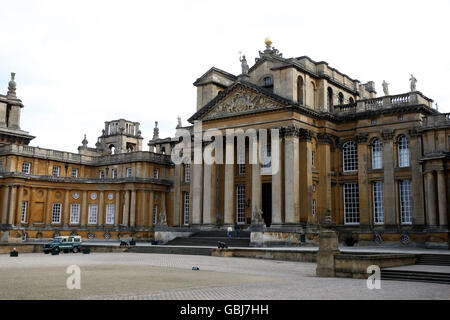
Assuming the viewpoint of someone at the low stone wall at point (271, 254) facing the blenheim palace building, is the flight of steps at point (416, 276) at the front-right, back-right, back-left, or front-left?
back-right

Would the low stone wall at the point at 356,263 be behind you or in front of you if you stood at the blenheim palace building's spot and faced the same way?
in front

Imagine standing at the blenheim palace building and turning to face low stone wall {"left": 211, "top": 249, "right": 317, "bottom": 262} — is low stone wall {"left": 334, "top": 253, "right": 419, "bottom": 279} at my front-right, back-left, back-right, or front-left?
front-left

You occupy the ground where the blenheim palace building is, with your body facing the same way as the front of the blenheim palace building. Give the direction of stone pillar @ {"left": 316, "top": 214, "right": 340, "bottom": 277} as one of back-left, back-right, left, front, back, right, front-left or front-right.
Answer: front-left

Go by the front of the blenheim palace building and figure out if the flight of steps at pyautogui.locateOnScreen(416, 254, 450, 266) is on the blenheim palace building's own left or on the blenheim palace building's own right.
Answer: on the blenheim palace building's own left

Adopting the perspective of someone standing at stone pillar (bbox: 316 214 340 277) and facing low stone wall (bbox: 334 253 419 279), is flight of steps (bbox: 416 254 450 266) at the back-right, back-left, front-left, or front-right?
front-left

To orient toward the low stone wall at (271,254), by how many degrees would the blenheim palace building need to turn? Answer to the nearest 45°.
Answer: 0° — it already faces it

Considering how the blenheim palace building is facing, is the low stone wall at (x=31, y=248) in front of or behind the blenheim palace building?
in front

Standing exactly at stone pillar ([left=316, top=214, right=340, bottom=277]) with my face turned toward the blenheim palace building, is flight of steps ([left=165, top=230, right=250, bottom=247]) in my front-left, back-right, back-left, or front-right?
front-left

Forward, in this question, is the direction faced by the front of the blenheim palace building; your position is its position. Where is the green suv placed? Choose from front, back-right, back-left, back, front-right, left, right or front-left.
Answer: front-right

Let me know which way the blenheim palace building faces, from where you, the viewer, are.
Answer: facing the viewer and to the left of the viewer
